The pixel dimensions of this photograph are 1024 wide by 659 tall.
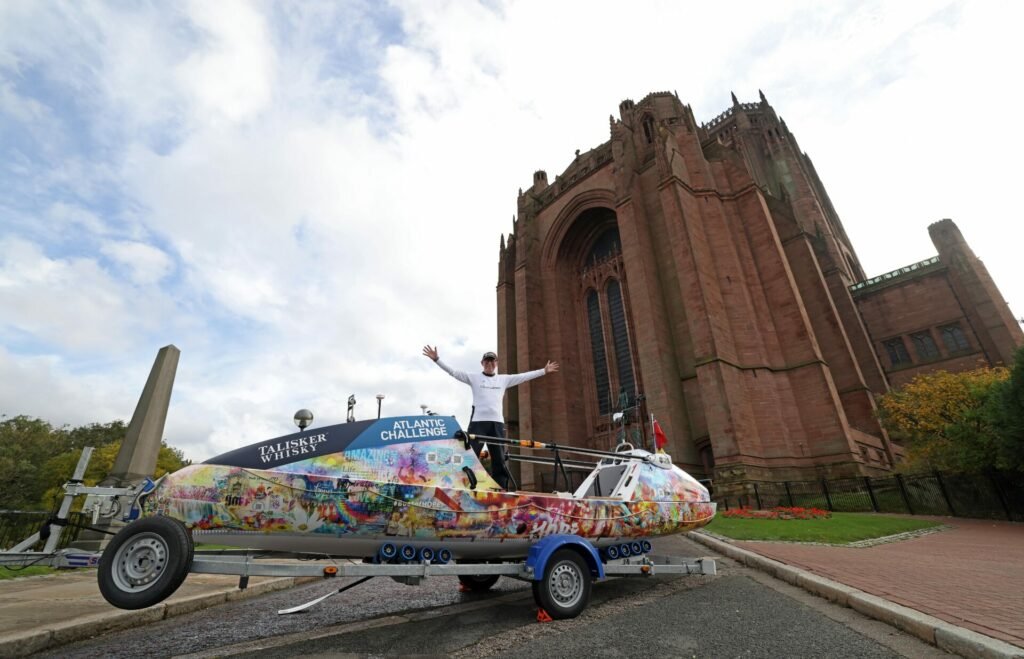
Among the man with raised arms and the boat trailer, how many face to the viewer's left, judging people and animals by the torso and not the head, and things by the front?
1

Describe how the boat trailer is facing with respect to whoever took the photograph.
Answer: facing to the left of the viewer

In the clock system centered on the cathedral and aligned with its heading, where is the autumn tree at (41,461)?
The autumn tree is roughly at 1 o'clock from the cathedral.

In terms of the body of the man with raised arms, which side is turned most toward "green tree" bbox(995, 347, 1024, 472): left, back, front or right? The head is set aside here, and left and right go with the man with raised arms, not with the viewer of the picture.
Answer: left

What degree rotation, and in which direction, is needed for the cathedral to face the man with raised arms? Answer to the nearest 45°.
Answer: approximately 45° to its left

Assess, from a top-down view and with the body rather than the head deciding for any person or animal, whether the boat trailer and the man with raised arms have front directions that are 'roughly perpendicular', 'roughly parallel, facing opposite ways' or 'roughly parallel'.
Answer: roughly perpendicular

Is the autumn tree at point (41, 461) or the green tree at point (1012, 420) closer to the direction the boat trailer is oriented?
the autumn tree

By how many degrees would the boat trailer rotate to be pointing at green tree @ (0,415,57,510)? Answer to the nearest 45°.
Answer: approximately 45° to its right

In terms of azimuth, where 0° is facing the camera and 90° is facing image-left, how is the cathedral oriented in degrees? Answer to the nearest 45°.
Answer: approximately 45°

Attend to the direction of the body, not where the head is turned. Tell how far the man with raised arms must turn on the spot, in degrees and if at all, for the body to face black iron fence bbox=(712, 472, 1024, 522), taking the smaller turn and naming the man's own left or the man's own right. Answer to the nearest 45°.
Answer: approximately 135° to the man's own left
